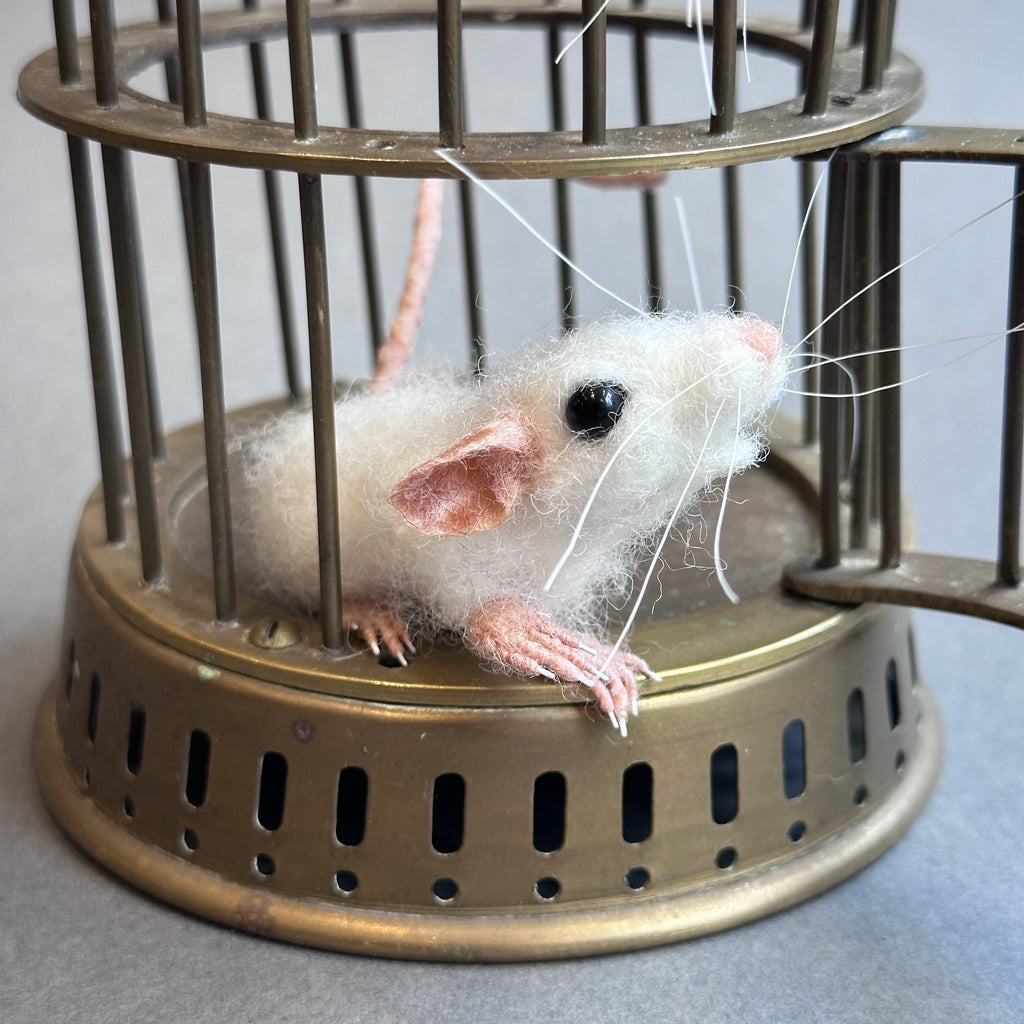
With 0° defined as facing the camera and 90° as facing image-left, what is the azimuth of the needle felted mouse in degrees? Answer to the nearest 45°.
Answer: approximately 270°
